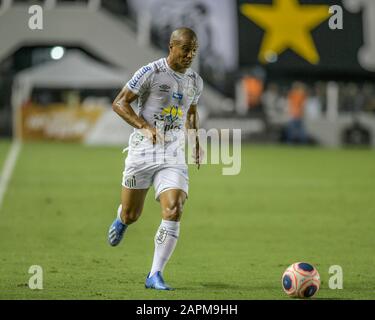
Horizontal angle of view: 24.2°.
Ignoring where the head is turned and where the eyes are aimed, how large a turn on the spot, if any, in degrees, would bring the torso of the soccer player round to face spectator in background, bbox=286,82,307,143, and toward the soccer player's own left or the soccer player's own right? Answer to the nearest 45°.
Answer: approximately 135° to the soccer player's own left

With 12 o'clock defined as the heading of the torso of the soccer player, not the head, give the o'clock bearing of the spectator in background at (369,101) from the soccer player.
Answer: The spectator in background is roughly at 8 o'clock from the soccer player.

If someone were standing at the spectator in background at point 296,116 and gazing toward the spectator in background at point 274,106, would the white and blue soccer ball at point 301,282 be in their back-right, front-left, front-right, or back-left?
back-left

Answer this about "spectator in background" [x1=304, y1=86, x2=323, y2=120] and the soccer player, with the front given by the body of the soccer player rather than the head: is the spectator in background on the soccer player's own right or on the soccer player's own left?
on the soccer player's own left

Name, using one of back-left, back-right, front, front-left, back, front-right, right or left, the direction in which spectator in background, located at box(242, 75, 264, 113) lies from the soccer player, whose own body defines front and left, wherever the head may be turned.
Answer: back-left

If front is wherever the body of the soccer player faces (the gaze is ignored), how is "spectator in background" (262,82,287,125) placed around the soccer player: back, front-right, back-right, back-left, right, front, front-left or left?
back-left

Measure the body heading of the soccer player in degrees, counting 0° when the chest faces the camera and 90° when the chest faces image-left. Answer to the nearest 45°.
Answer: approximately 315°

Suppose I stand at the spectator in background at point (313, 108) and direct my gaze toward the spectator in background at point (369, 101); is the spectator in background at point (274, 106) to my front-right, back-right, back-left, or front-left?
back-left

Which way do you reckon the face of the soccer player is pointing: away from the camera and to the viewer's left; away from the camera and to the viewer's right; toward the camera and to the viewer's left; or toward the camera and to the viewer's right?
toward the camera and to the viewer's right
